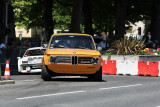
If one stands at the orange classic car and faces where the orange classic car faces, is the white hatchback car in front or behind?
behind

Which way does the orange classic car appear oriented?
toward the camera

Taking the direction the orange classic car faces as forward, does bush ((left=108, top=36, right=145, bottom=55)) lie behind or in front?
behind
